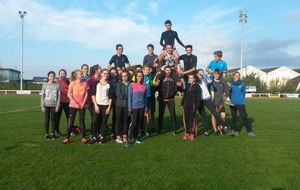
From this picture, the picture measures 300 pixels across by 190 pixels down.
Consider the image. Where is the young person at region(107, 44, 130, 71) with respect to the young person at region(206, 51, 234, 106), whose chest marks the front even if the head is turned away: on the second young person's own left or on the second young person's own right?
on the second young person's own right

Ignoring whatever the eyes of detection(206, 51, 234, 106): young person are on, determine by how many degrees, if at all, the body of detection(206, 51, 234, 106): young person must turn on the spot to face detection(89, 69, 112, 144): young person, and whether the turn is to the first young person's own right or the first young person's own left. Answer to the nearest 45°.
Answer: approximately 45° to the first young person's own right

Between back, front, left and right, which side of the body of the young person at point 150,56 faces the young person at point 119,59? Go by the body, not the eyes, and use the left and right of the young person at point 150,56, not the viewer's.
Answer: right

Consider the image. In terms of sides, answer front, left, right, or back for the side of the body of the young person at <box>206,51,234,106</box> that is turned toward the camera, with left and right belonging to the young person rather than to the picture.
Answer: front

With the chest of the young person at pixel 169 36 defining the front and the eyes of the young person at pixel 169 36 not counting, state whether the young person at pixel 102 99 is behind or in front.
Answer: in front

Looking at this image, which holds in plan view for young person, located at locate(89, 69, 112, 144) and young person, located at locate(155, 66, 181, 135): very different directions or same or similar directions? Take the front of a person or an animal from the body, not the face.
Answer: same or similar directions

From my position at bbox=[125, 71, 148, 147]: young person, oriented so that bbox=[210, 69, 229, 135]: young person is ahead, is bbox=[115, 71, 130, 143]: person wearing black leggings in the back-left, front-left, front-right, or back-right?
back-left

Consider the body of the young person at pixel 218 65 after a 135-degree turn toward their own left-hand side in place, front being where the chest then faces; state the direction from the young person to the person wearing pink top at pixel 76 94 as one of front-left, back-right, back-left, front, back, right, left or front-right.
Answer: back

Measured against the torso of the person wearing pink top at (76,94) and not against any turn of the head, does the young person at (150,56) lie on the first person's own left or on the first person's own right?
on the first person's own left

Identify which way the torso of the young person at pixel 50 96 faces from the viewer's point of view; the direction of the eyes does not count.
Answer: toward the camera

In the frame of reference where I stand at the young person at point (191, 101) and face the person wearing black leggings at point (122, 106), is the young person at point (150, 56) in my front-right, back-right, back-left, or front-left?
front-right

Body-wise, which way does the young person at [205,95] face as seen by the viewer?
toward the camera
